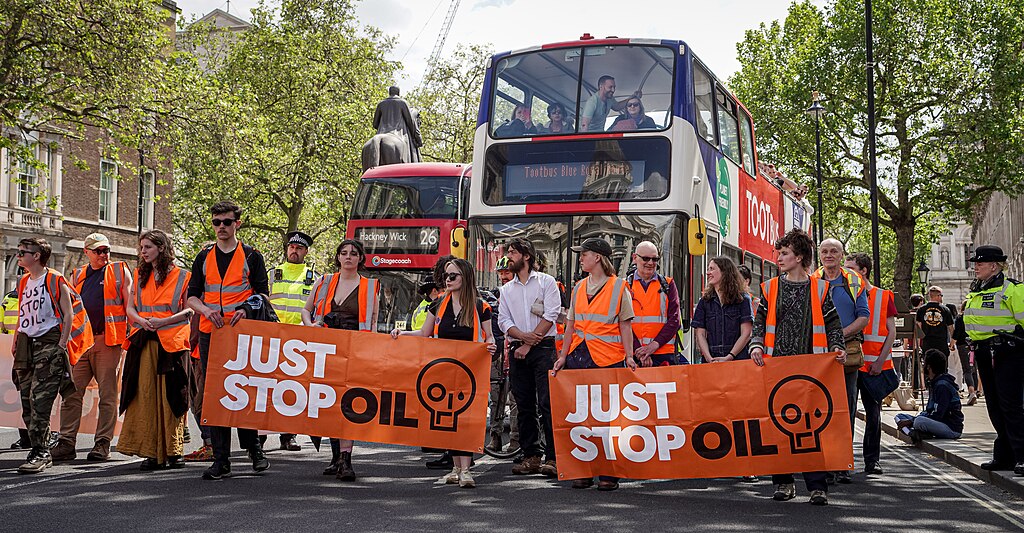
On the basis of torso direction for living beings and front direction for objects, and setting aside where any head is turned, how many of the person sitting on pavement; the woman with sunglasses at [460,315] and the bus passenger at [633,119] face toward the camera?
2

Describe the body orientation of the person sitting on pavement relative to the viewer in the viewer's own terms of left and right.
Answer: facing to the left of the viewer

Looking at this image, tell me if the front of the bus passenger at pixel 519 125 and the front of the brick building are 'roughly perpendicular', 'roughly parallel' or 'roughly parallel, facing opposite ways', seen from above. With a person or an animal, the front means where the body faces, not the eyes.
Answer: roughly perpendicular

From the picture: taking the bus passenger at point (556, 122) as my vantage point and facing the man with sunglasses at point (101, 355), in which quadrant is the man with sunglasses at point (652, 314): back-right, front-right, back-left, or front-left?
front-left

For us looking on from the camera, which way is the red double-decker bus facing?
facing the viewer

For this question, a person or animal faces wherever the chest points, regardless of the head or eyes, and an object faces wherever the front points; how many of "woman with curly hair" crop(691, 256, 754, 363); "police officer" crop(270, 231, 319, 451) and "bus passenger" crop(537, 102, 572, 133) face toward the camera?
3

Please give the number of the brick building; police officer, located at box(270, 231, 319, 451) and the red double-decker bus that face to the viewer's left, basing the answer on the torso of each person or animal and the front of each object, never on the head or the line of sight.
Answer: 0

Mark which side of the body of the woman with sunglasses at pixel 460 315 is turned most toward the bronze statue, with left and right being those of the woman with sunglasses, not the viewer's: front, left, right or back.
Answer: back

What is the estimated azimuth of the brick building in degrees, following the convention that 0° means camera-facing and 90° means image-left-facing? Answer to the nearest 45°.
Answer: approximately 315°

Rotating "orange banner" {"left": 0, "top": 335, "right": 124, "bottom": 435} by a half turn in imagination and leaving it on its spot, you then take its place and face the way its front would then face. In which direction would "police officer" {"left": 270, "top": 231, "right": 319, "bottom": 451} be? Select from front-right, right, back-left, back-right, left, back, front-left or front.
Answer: right

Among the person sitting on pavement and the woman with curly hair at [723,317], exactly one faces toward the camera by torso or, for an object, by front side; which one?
the woman with curly hair

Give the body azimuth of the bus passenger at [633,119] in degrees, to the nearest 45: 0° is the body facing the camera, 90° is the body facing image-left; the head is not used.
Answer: approximately 0°

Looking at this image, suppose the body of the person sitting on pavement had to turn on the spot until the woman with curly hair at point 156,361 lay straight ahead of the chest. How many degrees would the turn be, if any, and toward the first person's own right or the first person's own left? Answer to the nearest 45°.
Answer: approximately 45° to the first person's own left
